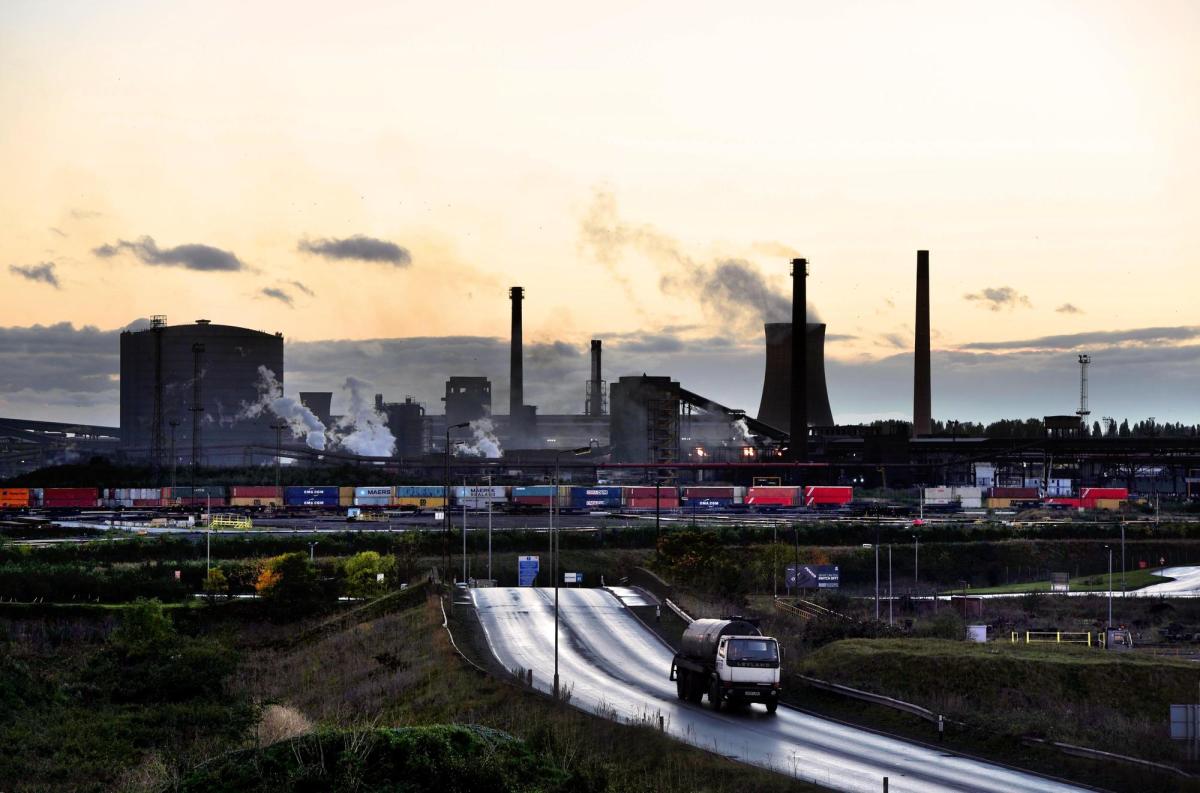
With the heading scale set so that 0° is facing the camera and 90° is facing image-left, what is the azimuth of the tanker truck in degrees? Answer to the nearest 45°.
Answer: approximately 315°
